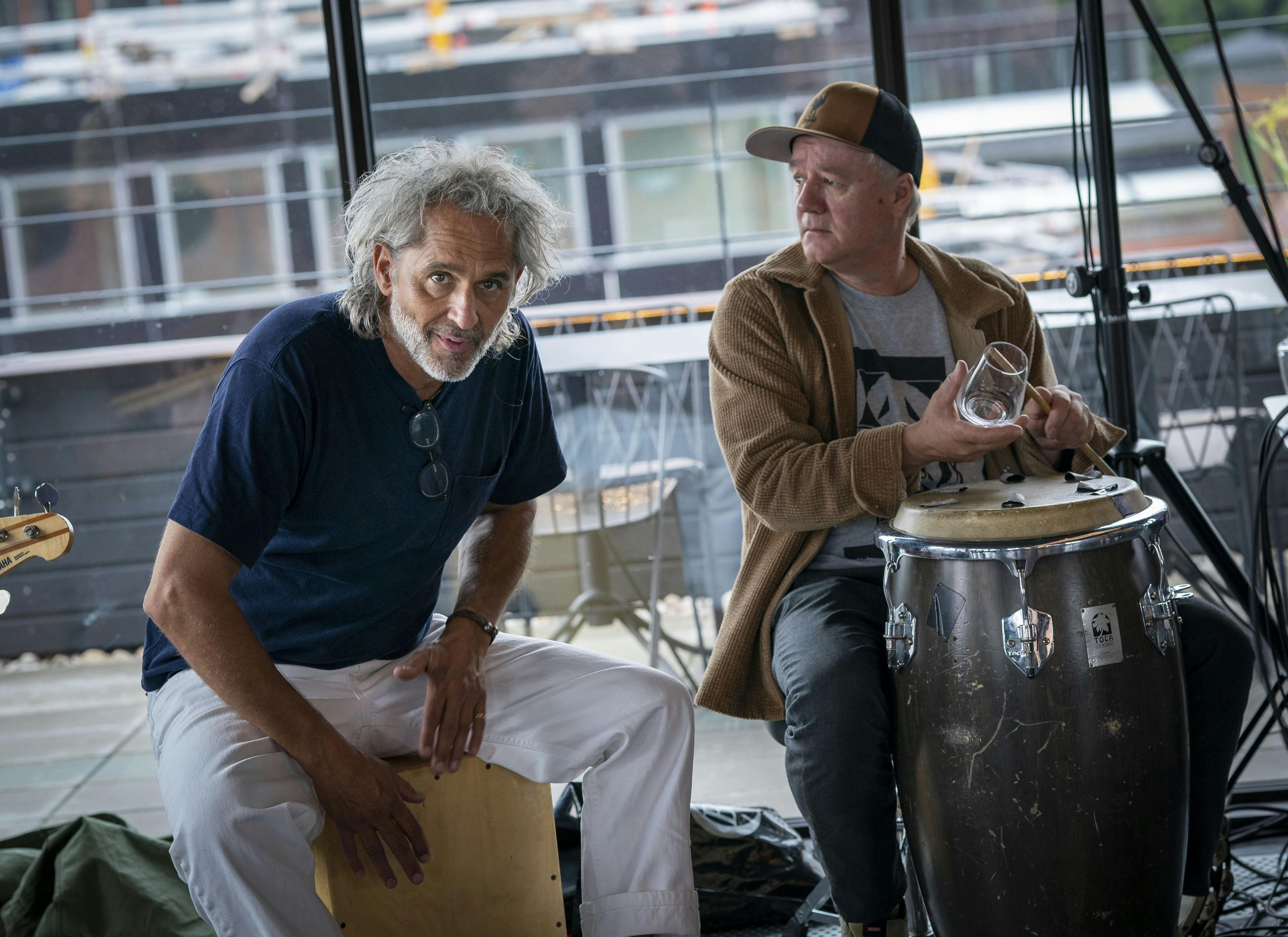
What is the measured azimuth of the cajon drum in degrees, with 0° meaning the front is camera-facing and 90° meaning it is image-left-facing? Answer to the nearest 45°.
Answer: approximately 0°

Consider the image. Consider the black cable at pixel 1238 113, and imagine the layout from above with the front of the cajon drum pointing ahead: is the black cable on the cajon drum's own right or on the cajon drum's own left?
on the cajon drum's own left

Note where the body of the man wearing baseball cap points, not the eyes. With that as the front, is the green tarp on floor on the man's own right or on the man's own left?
on the man's own right

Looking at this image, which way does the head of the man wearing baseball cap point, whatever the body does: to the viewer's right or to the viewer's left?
to the viewer's left

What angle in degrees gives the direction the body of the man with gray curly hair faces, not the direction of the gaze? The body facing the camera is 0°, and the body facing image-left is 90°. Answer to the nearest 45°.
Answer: approximately 315°
